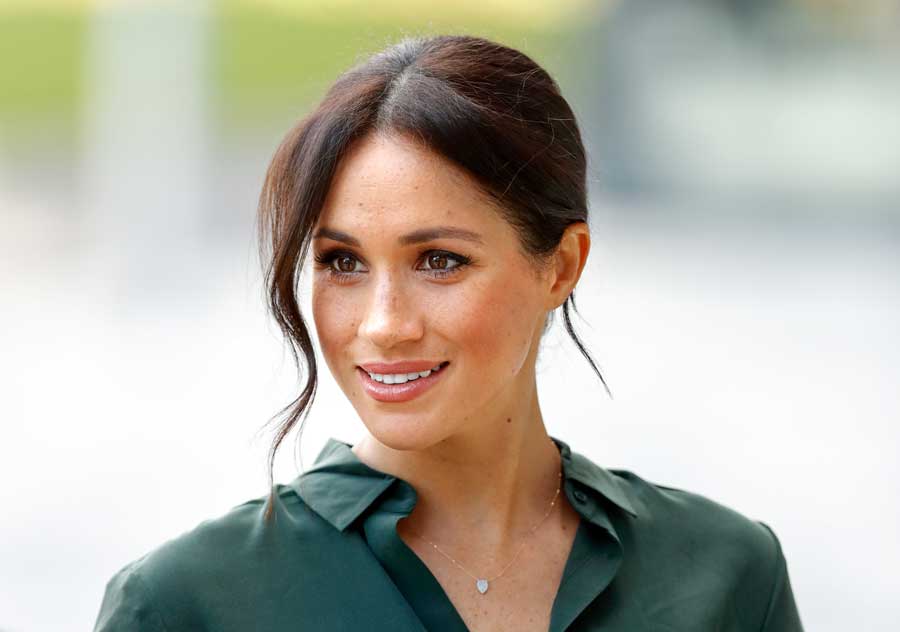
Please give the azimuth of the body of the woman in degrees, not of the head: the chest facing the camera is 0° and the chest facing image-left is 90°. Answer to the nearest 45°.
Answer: approximately 0°
